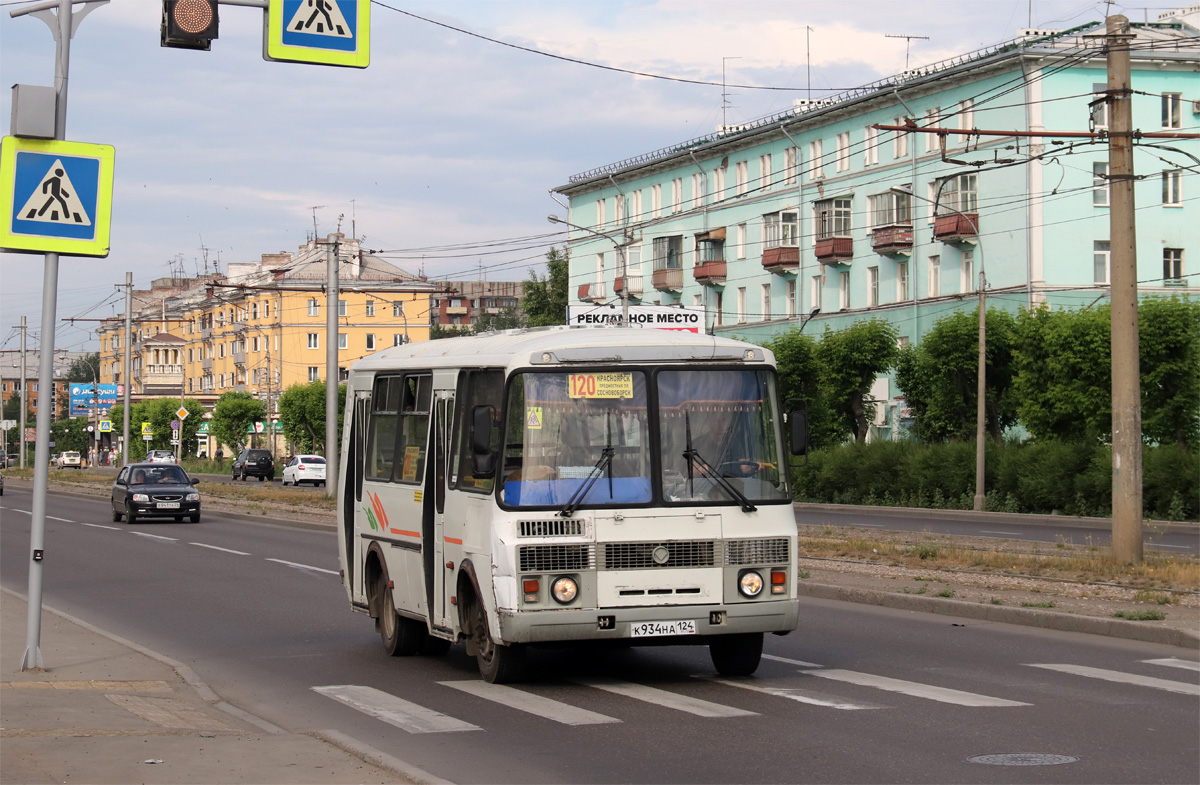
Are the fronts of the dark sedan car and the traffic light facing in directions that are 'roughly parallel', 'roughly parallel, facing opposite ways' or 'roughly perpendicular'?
roughly parallel

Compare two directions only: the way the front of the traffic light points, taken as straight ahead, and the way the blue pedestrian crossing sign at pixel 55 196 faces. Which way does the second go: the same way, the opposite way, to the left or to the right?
the same way

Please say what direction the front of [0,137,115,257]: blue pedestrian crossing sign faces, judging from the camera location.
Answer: facing the viewer

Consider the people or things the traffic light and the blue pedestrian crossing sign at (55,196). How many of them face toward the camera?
2

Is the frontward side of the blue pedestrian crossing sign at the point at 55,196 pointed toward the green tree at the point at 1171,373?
no

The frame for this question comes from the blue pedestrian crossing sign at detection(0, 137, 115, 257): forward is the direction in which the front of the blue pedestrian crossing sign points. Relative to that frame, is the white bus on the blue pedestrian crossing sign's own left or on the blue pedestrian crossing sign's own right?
on the blue pedestrian crossing sign's own left

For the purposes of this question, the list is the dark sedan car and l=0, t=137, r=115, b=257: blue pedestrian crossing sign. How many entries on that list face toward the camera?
2

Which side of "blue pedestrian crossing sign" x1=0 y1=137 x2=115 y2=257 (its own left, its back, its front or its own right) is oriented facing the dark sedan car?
back

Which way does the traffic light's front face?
toward the camera

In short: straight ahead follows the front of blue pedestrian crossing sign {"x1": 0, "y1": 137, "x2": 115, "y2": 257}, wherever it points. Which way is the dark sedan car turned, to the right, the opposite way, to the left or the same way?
the same way

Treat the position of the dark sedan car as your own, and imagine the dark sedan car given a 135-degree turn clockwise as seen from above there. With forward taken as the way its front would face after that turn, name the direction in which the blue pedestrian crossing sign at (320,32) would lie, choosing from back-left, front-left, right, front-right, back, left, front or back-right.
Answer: back-left

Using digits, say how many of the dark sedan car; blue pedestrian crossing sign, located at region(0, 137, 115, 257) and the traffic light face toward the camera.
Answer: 3

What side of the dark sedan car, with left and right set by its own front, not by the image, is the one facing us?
front

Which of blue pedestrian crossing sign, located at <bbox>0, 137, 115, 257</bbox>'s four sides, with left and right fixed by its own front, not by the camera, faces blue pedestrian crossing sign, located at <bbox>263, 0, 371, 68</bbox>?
left

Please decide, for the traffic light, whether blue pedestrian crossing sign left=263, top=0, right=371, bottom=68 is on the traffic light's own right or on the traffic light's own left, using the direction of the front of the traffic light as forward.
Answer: on the traffic light's own left

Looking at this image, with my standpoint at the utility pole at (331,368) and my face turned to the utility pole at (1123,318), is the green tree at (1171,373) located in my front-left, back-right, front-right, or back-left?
front-left

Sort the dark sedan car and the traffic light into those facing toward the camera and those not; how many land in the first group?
2

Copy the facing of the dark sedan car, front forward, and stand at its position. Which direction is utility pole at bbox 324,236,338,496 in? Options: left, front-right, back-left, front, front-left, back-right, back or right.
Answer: left
